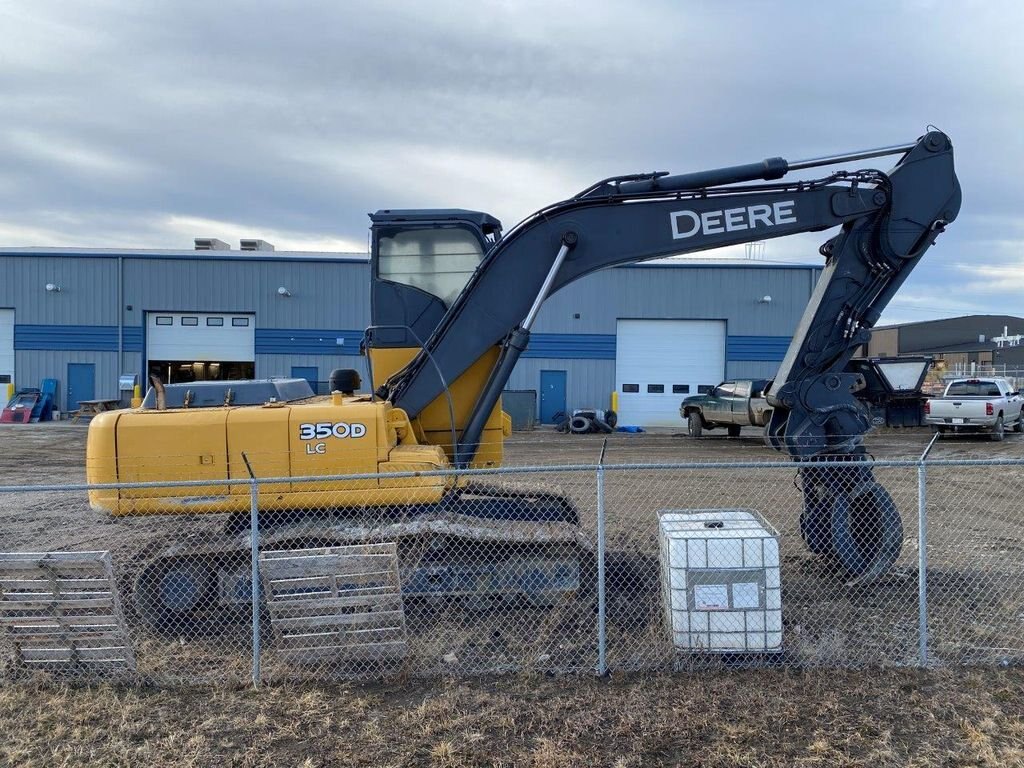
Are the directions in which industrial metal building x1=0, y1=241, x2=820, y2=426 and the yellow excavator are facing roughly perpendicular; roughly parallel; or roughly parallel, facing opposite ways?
roughly perpendicular

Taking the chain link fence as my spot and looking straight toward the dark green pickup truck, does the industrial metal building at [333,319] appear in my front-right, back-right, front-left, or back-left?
front-left

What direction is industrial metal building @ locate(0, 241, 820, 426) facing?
toward the camera

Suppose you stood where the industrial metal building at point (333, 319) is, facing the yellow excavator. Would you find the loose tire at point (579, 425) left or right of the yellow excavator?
left

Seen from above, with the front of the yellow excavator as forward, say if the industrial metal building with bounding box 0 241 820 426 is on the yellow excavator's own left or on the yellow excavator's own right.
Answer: on the yellow excavator's own left

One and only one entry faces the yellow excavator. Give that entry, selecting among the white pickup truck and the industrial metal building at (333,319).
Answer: the industrial metal building

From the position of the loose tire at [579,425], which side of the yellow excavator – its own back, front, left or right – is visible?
left

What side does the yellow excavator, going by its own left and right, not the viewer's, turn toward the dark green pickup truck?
left

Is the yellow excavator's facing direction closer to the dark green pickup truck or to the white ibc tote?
the white ibc tote

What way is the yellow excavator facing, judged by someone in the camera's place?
facing to the right of the viewer

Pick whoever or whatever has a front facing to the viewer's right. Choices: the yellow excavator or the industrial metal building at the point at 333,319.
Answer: the yellow excavator

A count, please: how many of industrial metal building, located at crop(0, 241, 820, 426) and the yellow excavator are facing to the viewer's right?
1
